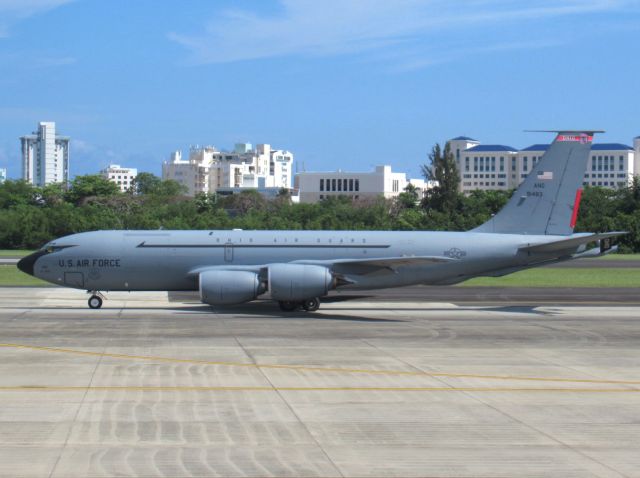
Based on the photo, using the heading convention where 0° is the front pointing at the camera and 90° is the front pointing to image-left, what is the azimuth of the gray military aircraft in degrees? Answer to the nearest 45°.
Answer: approximately 90°
